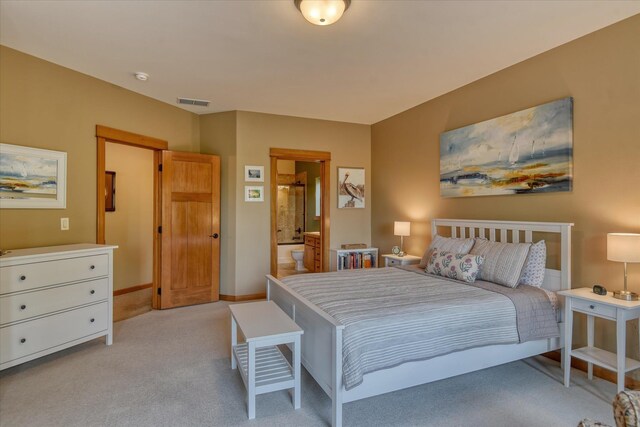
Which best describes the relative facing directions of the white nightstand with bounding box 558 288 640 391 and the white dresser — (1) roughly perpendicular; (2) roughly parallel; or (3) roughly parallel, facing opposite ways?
roughly parallel, facing opposite ways

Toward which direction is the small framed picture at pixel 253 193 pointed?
toward the camera

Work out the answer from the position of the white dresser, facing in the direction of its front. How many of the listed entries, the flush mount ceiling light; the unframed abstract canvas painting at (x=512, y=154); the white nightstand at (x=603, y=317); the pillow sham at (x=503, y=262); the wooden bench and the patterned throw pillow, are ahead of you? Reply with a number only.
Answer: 6

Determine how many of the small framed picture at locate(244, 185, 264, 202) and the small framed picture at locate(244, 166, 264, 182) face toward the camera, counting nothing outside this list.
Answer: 2

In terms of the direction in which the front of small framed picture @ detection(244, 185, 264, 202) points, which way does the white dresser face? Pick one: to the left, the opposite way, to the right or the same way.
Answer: to the left

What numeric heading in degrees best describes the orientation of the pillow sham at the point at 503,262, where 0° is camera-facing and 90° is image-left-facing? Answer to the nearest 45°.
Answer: approximately 45°

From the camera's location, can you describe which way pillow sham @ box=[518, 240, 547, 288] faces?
facing the viewer and to the left of the viewer

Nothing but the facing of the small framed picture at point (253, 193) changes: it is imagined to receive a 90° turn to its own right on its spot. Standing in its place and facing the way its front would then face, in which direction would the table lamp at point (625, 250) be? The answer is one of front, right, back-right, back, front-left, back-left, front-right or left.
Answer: back-left

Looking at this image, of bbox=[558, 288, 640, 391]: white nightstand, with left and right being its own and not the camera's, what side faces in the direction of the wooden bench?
front

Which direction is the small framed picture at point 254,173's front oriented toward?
toward the camera

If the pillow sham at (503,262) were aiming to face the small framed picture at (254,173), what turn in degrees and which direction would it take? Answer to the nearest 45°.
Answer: approximately 45° to its right
